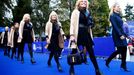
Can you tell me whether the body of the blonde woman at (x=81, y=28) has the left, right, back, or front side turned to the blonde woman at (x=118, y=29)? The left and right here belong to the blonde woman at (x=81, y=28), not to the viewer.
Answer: left

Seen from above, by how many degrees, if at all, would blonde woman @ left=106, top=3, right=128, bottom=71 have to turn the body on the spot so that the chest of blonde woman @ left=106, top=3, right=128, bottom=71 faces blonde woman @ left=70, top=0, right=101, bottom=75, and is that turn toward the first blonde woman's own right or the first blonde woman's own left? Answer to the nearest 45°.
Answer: approximately 135° to the first blonde woman's own right

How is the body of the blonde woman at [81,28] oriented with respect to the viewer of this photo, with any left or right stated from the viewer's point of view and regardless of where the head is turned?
facing the viewer and to the right of the viewer

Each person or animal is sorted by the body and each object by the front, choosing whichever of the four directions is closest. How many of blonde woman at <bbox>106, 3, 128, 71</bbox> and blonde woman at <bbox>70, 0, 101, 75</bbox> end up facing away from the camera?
0
